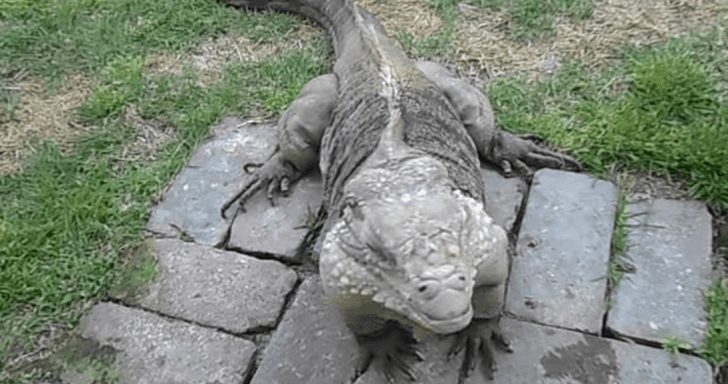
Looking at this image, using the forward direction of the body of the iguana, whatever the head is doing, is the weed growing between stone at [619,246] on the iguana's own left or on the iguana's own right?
on the iguana's own left

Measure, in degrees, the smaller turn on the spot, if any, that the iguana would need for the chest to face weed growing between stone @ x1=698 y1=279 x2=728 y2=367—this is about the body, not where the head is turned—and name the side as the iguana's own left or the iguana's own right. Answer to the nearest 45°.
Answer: approximately 90° to the iguana's own left

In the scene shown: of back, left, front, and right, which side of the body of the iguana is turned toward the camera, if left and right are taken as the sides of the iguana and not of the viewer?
front
